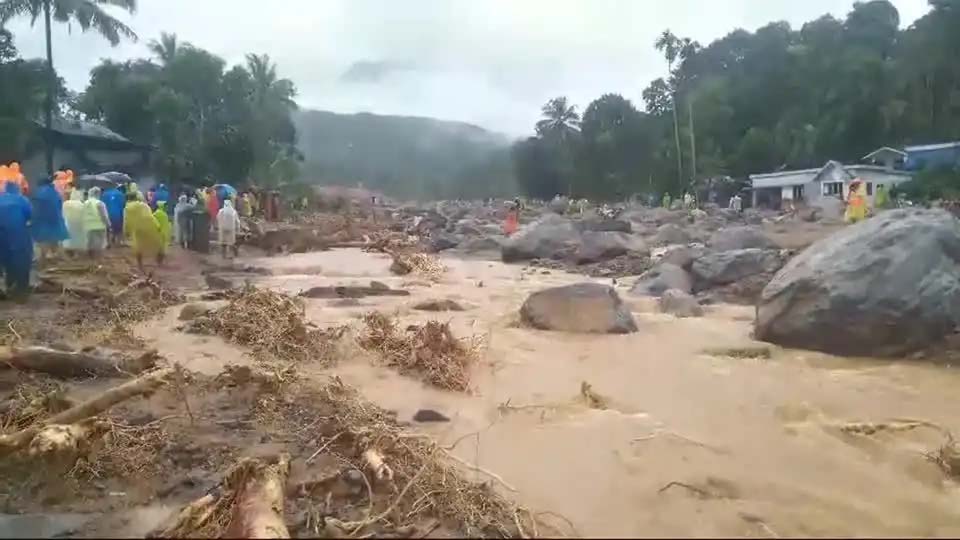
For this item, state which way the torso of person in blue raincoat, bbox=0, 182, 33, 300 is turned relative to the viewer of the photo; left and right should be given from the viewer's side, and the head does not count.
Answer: facing away from the viewer

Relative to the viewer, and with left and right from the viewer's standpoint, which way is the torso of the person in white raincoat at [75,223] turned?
facing away from the viewer

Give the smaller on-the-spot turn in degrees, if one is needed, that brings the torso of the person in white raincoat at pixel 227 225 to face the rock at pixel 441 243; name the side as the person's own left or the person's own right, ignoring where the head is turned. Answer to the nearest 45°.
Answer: approximately 45° to the person's own right

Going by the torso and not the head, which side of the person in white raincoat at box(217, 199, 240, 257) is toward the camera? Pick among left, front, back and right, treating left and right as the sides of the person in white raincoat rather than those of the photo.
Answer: back

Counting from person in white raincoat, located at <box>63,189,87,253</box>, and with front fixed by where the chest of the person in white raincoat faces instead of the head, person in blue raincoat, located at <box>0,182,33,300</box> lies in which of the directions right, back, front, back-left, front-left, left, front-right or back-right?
back

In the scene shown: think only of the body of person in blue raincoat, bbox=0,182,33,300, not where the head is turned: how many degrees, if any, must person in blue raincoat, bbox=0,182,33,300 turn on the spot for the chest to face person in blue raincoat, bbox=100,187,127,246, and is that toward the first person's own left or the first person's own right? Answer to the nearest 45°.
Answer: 0° — they already face them

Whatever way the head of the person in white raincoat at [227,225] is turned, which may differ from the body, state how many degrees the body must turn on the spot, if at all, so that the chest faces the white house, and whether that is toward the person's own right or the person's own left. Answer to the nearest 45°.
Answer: approximately 45° to the person's own right

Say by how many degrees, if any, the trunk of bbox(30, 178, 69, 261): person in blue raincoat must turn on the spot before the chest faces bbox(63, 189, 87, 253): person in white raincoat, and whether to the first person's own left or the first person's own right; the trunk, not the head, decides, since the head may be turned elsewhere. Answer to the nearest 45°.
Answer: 0° — they already face them

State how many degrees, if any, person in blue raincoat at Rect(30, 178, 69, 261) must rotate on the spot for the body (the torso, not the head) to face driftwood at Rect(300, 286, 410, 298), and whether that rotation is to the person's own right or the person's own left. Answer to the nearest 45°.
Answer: approximately 135° to the person's own right

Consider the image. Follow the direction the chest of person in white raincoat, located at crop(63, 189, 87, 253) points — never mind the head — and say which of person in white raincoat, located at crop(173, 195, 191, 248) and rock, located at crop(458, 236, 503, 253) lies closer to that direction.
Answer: the person in white raincoat

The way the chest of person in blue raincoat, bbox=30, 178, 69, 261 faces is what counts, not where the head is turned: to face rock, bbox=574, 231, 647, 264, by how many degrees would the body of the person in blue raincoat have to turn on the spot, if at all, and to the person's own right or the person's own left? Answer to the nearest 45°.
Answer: approximately 90° to the person's own right

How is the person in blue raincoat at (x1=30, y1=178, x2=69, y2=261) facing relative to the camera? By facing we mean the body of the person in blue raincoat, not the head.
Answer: away from the camera
